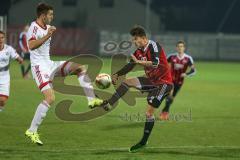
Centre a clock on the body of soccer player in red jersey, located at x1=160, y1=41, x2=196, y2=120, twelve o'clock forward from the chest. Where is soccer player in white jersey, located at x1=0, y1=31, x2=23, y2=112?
The soccer player in white jersey is roughly at 2 o'clock from the soccer player in red jersey.

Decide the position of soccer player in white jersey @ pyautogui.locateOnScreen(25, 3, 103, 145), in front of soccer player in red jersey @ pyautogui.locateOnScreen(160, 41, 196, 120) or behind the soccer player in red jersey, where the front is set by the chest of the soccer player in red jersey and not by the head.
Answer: in front

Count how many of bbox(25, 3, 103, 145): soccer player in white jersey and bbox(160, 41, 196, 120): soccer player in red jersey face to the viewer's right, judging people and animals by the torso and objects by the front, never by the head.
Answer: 1

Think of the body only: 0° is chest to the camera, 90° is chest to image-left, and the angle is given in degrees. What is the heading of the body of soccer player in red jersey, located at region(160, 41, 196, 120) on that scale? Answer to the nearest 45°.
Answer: approximately 0°

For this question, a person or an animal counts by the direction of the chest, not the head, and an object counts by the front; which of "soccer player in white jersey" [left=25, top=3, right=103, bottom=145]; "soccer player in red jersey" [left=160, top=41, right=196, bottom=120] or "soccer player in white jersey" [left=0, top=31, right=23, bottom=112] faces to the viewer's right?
"soccer player in white jersey" [left=25, top=3, right=103, bottom=145]

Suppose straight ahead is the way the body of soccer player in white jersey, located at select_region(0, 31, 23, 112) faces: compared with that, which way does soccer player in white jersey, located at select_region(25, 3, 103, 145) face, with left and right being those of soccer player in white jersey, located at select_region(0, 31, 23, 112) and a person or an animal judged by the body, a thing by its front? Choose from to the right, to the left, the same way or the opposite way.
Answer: to the left

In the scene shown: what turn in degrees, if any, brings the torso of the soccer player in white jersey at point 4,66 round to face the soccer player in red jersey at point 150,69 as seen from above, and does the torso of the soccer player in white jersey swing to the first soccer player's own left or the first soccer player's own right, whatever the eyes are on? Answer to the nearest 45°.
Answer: approximately 45° to the first soccer player's own left

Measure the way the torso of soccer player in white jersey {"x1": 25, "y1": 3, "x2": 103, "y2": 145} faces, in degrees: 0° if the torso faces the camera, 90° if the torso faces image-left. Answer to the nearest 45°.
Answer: approximately 270°

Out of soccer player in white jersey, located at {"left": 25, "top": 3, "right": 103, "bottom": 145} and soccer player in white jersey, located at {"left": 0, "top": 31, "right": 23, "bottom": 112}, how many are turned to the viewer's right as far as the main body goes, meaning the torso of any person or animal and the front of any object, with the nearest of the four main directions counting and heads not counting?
1

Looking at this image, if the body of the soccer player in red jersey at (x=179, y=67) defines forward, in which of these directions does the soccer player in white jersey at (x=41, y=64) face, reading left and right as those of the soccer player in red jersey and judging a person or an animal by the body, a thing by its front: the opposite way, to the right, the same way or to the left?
to the left

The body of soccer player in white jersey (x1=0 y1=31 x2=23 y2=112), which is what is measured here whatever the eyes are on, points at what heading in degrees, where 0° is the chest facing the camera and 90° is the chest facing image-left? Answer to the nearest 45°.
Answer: approximately 0°
